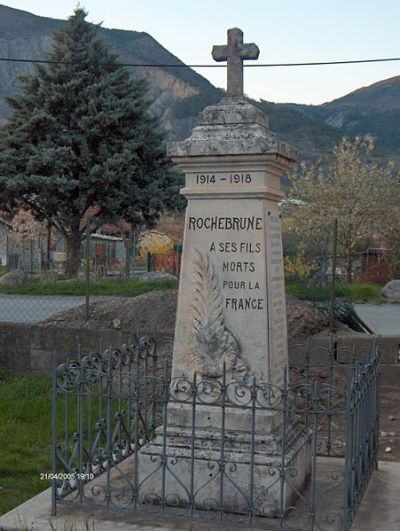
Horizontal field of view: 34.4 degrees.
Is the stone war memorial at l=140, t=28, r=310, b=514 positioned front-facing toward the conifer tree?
no

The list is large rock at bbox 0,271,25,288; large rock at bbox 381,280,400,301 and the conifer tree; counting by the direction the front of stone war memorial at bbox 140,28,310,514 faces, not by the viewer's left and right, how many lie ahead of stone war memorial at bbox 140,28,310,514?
0

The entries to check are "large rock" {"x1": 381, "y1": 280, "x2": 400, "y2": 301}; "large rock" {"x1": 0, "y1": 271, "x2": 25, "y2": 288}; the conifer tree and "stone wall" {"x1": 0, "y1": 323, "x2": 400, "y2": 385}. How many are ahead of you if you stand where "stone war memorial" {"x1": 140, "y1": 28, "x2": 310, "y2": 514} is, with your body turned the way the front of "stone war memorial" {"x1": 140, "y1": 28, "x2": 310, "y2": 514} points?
0

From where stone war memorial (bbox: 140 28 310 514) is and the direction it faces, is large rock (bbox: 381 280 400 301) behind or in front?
behind

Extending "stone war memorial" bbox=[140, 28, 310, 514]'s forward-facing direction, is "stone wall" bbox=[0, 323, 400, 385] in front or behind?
behind

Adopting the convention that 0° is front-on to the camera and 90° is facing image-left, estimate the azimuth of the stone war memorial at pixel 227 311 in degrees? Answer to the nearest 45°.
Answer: approximately 0°

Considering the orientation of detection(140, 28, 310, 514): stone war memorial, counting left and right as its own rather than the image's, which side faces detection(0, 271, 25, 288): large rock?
back

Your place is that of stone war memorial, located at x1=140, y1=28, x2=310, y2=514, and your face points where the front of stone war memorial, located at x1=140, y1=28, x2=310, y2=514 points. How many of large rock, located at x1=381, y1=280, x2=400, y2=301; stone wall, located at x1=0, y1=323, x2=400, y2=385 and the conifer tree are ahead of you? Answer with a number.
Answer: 0

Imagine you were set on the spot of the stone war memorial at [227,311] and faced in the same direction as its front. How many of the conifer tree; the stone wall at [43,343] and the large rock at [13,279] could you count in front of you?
0

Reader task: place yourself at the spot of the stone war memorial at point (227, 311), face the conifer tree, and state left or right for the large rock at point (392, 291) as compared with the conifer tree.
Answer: right
